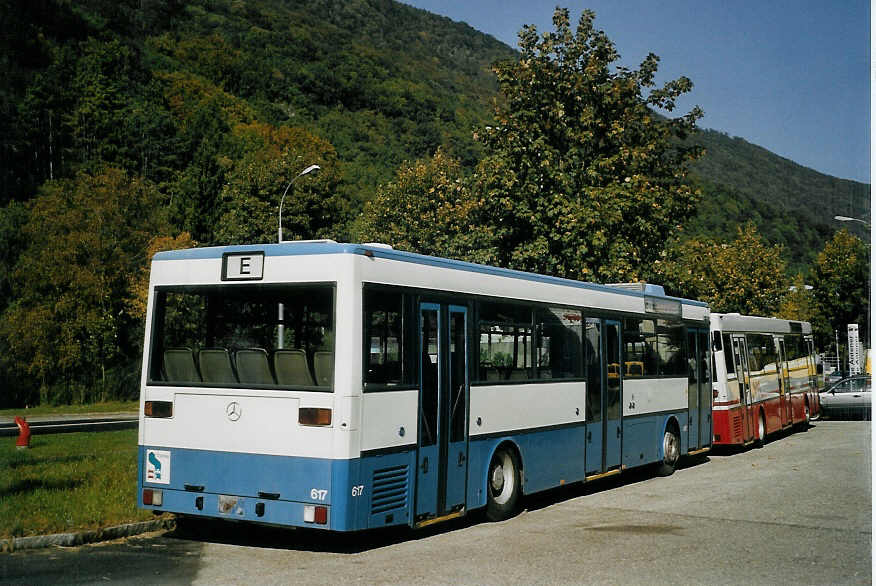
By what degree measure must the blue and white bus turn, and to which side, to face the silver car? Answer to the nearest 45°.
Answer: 0° — it already faces it

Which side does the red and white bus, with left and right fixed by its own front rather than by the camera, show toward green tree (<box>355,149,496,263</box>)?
left

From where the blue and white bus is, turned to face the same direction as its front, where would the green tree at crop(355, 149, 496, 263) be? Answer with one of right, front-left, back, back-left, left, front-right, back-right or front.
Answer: front-left

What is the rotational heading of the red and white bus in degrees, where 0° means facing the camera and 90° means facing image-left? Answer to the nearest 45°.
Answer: approximately 225°

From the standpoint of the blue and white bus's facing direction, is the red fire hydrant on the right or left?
on its left

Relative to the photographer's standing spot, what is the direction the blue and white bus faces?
facing away from the viewer and to the right of the viewer
